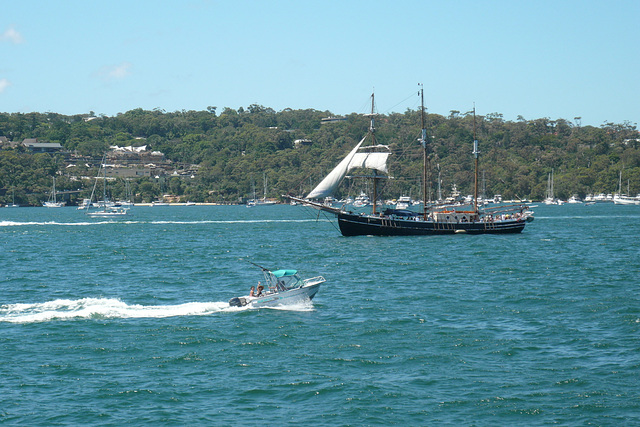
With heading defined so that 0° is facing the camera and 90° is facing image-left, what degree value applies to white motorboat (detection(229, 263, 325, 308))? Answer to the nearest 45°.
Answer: approximately 270°
